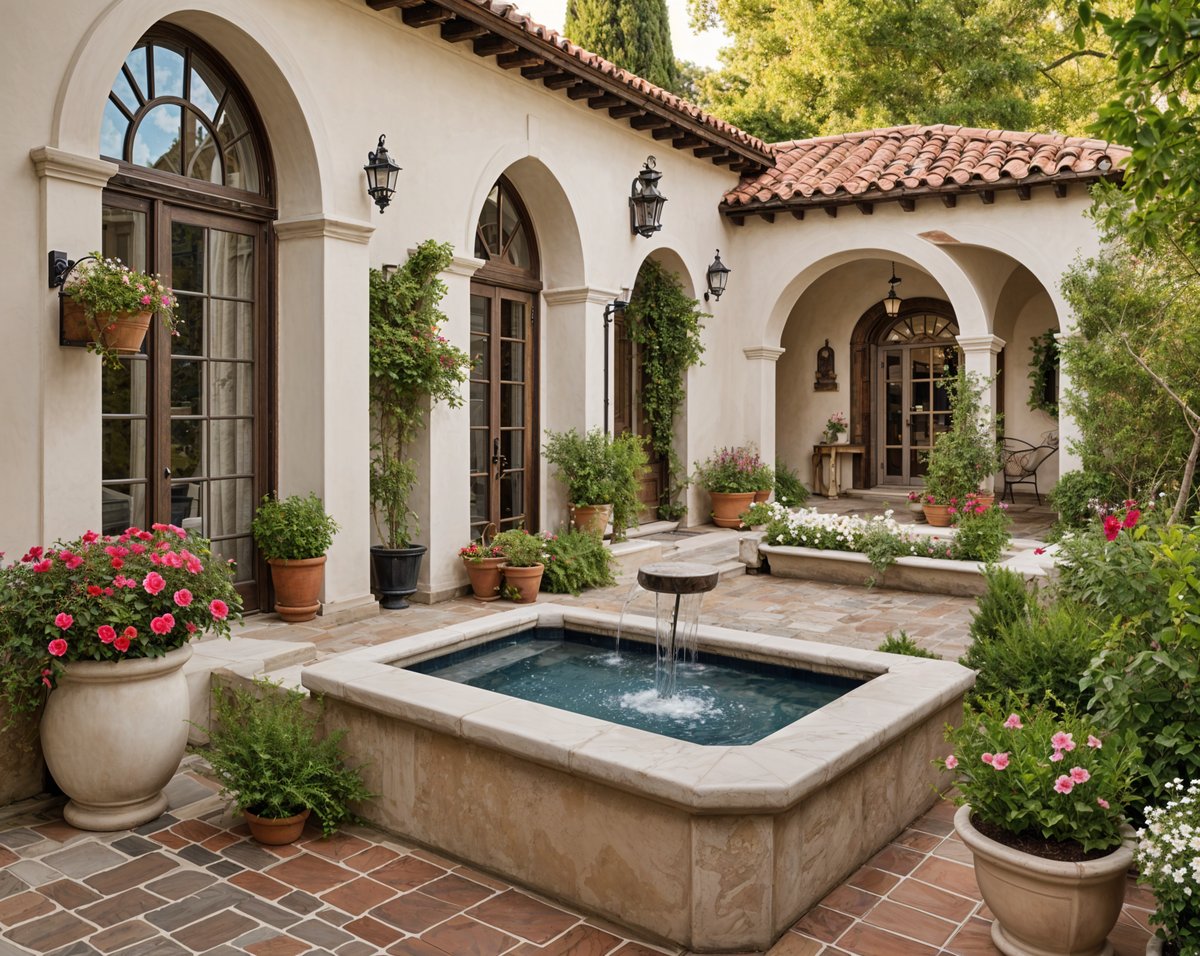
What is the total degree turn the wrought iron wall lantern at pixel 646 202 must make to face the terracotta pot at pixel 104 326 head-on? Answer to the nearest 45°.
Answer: approximately 90° to its right

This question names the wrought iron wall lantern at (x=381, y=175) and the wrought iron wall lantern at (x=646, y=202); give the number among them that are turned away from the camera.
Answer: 0

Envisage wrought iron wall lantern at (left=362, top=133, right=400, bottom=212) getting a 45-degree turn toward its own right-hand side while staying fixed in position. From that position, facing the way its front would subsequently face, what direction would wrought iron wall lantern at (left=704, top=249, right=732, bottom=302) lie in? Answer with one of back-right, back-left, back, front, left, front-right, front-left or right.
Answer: back-left

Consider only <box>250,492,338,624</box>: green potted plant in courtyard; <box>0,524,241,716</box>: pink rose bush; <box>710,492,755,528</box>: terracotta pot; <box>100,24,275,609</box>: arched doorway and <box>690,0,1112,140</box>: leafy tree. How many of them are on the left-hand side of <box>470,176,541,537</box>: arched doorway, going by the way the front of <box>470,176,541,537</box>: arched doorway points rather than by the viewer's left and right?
2

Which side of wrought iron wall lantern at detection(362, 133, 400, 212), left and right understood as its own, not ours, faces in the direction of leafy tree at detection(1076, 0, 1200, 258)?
front

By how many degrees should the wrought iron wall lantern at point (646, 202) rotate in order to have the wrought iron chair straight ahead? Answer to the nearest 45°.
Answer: approximately 90° to its left

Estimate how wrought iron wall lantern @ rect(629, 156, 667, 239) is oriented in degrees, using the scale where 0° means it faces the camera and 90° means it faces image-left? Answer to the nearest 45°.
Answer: approximately 315°

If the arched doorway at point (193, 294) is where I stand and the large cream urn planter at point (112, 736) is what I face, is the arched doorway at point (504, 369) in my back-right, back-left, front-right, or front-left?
back-left

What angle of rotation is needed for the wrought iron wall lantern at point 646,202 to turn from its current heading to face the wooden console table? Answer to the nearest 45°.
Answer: approximately 90° to its left
